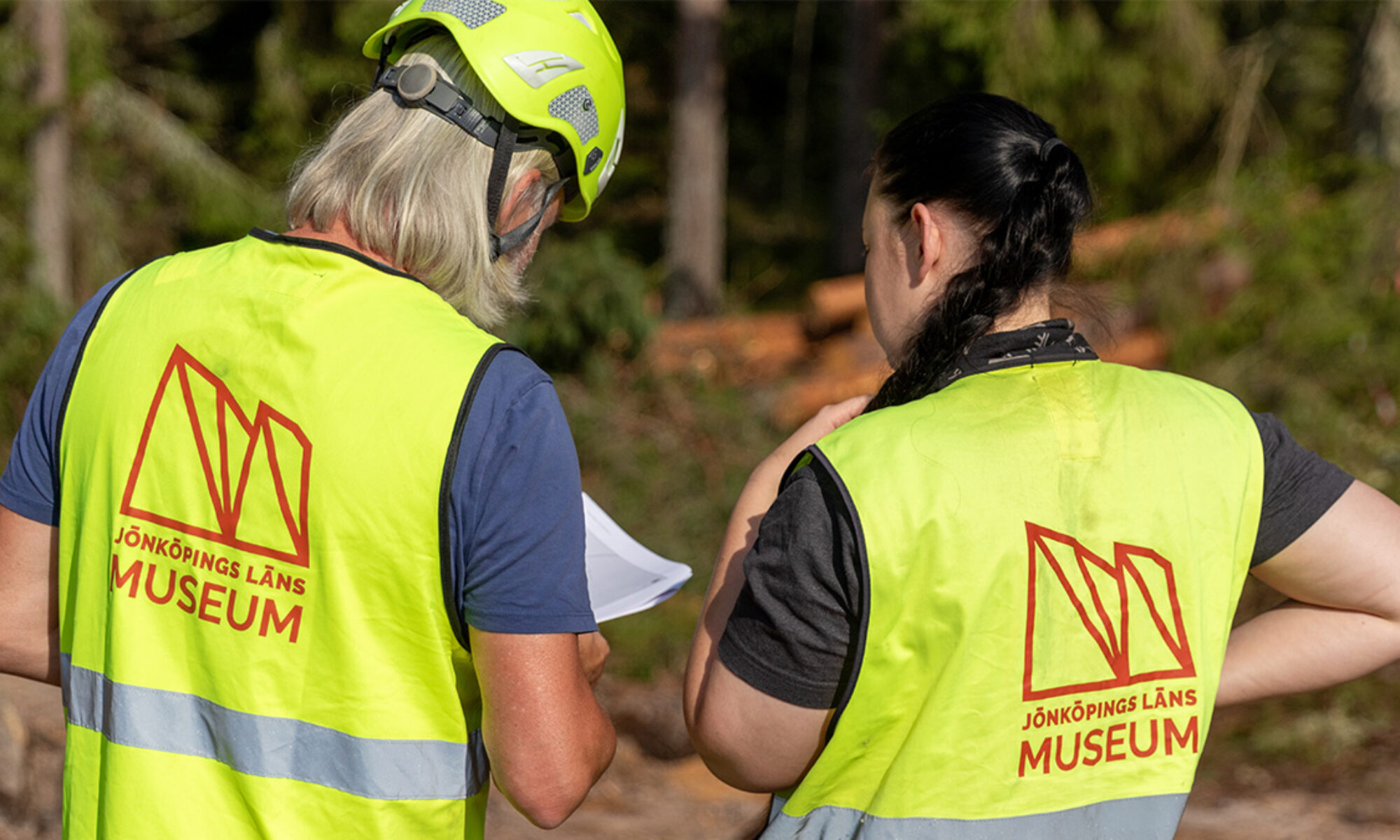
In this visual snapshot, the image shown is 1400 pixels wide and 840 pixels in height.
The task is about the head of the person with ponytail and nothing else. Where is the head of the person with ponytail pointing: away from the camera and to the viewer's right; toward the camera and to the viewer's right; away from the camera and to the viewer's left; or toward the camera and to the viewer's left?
away from the camera and to the viewer's left

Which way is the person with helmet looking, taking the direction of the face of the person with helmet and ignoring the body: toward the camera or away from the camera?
away from the camera

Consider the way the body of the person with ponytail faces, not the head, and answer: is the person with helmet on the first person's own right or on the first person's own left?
on the first person's own left

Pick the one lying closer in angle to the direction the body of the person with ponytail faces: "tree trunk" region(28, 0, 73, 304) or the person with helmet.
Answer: the tree trunk

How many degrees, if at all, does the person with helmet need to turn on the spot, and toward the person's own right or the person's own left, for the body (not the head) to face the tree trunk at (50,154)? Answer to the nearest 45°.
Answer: approximately 45° to the person's own left

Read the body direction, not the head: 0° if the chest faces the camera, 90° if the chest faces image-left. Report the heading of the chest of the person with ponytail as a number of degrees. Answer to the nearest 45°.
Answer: approximately 135°

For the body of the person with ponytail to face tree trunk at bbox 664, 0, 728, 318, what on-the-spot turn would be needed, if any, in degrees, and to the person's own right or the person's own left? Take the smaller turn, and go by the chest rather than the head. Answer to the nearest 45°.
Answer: approximately 45° to the person's own right

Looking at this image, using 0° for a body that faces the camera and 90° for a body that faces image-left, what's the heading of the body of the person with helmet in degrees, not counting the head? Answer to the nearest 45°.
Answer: approximately 225°
